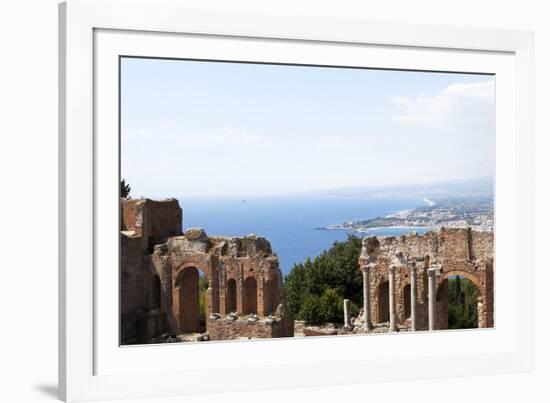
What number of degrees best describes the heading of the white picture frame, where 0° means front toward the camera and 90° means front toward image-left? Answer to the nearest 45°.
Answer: approximately 315°
